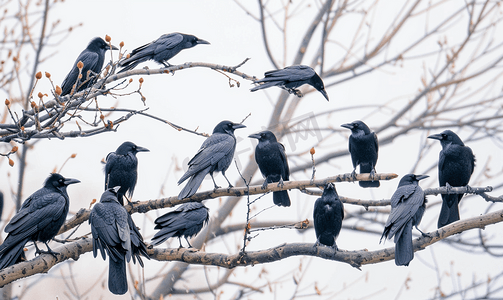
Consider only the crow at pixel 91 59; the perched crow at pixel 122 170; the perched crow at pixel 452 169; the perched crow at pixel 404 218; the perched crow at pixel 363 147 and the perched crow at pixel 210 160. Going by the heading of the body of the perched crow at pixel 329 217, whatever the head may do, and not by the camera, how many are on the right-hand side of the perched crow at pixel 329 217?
3

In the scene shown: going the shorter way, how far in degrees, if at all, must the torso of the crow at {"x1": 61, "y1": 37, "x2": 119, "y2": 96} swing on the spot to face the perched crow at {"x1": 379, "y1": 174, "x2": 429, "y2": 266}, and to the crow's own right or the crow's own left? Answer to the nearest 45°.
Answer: approximately 45° to the crow's own right

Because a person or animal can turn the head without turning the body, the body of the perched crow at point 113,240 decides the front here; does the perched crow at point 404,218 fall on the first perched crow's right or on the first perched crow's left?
on the first perched crow's right

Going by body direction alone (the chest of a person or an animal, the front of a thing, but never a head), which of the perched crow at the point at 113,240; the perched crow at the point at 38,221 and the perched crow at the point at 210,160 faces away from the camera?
the perched crow at the point at 113,240

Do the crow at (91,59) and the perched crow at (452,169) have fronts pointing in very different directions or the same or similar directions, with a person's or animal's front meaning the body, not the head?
very different directions

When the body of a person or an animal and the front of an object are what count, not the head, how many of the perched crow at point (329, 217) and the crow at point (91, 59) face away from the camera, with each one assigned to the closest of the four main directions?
0

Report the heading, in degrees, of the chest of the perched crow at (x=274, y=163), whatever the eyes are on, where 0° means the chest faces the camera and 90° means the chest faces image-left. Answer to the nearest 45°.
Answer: approximately 45°

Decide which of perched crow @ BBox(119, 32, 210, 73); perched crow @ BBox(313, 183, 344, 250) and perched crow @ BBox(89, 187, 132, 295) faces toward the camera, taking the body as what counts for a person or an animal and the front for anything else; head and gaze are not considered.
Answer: perched crow @ BBox(313, 183, 344, 250)

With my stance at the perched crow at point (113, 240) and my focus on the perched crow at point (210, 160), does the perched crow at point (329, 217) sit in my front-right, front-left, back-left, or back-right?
front-right

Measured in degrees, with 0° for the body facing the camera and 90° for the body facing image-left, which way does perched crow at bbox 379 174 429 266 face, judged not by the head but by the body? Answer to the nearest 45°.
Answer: approximately 225°

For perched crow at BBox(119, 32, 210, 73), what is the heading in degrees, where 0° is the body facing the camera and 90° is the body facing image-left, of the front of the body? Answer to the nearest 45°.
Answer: approximately 270°

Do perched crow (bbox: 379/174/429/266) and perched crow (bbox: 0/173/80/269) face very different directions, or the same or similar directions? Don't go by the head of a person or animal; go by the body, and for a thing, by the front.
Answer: same or similar directions

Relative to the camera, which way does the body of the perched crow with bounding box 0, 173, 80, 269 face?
to the viewer's right

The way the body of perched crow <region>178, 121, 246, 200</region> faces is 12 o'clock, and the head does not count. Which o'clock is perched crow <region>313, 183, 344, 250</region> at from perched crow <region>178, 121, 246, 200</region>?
perched crow <region>313, 183, 344, 250</region> is roughly at 12 o'clock from perched crow <region>178, 121, 246, 200</region>.

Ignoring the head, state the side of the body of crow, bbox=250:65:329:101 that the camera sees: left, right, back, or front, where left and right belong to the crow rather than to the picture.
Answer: right

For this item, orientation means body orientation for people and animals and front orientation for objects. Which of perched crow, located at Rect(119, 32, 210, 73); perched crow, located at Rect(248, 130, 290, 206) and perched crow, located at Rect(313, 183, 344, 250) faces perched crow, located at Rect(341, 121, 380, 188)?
perched crow, located at Rect(119, 32, 210, 73)
